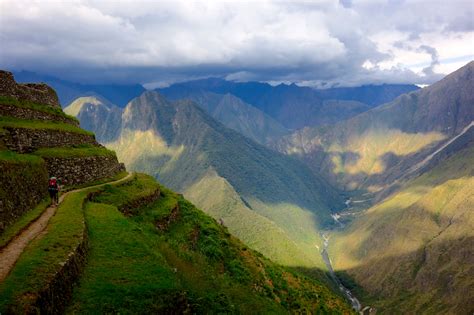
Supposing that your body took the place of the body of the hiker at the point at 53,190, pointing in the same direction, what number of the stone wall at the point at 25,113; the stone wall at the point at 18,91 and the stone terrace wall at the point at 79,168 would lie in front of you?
3

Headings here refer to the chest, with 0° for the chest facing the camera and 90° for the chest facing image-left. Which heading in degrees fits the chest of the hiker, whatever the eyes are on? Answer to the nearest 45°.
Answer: approximately 180°

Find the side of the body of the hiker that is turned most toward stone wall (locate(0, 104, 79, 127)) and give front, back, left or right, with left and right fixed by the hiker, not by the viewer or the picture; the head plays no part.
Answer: front

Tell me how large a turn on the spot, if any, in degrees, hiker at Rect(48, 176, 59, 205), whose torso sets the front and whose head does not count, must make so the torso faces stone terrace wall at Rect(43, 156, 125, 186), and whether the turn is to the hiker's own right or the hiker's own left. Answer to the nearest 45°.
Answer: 0° — they already face it

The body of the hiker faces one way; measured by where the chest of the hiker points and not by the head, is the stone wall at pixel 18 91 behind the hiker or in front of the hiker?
in front

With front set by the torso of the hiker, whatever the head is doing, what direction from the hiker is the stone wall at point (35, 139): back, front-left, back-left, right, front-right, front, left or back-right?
front

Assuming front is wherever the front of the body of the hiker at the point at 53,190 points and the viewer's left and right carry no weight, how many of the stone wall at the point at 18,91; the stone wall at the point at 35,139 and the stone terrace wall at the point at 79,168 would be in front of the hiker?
3
